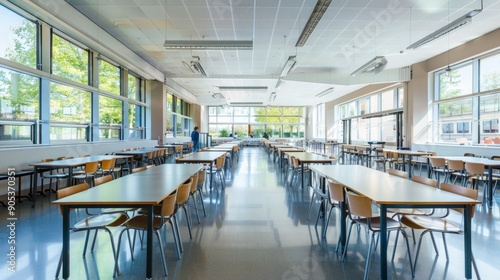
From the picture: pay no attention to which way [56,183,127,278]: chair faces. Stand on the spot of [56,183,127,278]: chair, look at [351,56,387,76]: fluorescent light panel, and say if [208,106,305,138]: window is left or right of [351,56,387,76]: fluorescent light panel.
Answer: left

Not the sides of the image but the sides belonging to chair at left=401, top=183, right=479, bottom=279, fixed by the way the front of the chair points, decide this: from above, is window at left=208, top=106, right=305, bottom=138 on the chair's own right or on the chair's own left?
on the chair's own right
